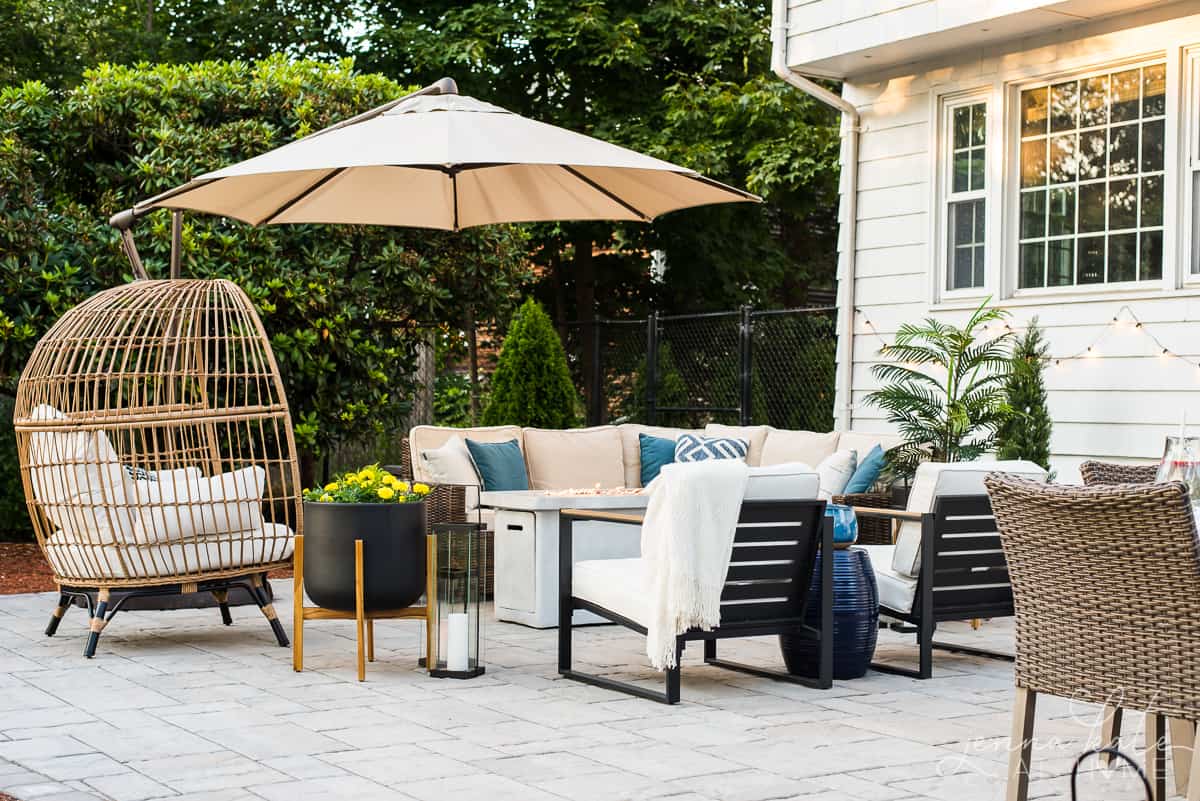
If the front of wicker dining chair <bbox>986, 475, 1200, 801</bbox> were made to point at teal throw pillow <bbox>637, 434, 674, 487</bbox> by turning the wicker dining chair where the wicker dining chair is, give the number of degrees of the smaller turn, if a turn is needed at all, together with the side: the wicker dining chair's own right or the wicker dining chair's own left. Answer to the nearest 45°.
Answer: approximately 90° to the wicker dining chair's own left

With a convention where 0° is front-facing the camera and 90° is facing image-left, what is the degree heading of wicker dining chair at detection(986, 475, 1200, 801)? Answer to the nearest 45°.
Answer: approximately 225°

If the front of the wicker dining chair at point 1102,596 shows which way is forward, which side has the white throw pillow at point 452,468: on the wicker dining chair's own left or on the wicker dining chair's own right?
on the wicker dining chair's own left

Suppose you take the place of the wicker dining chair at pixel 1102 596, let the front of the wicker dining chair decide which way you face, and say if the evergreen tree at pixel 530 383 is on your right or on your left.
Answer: on your left

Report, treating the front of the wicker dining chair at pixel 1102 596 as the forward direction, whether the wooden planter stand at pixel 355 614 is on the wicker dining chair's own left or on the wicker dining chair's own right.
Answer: on the wicker dining chair's own left
